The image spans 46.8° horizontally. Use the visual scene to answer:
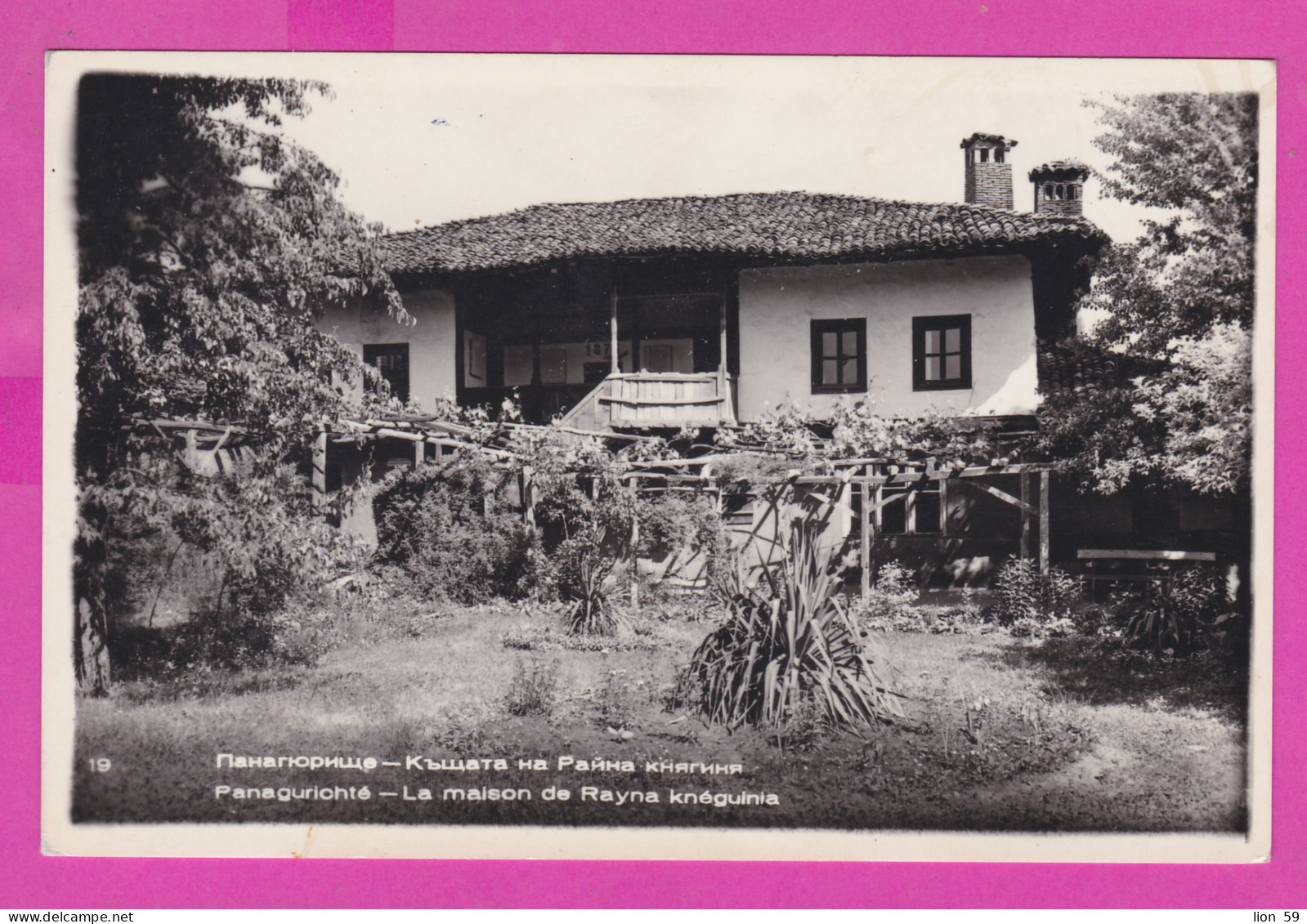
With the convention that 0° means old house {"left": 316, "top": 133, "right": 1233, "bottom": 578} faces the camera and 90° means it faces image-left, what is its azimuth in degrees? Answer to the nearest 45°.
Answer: approximately 0°

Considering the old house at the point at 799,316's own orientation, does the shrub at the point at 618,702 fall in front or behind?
in front
